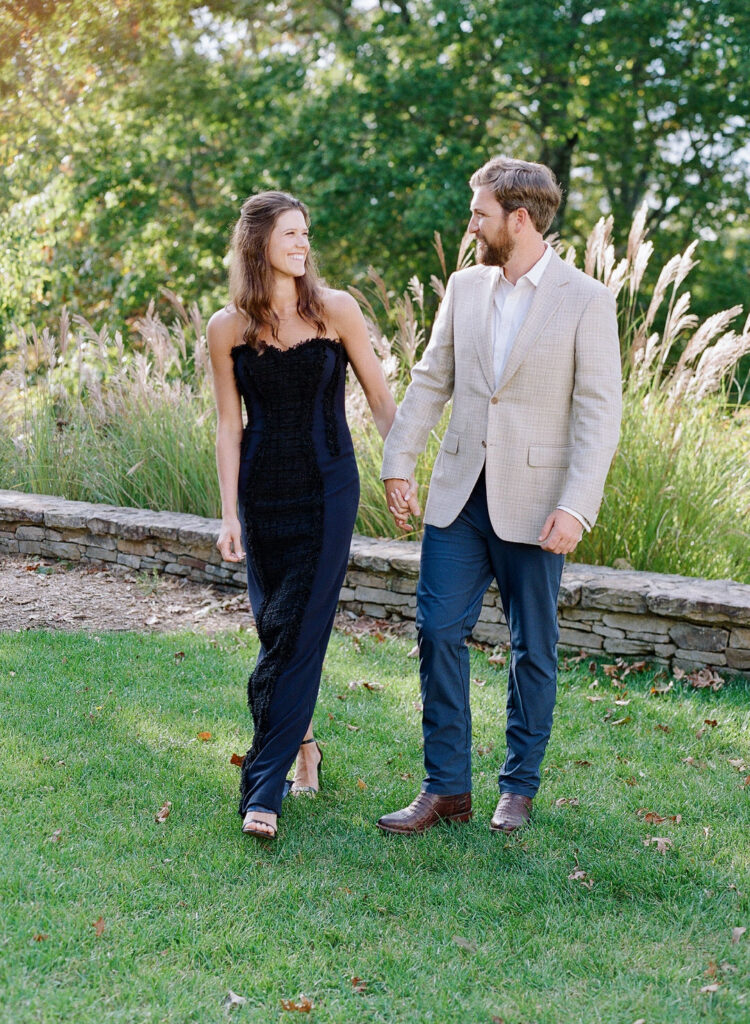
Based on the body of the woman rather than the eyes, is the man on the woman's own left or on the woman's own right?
on the woman's own left

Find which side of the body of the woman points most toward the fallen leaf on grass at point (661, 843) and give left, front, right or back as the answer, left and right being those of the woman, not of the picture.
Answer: left

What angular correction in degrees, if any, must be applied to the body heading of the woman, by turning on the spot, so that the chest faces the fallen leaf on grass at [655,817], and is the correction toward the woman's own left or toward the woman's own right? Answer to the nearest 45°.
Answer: approximately 90° to the woman's own left

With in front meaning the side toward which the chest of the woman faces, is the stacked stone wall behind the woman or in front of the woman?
behind

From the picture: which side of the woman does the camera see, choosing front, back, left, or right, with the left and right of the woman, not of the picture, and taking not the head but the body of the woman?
front

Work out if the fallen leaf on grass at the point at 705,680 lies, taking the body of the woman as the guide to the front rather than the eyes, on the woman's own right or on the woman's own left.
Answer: on the woman's own left

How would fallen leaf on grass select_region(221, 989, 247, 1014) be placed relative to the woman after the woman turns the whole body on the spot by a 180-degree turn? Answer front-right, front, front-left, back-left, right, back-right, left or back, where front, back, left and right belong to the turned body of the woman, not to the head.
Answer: back

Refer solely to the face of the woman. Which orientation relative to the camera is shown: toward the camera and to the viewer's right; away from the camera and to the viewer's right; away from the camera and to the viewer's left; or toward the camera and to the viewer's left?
toward the camera and to the viewer's right

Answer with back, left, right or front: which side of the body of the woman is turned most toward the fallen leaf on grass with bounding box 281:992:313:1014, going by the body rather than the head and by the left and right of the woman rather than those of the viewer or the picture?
front

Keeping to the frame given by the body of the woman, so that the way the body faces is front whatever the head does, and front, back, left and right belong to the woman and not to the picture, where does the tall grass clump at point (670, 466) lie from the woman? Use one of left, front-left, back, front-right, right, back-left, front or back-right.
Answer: back-left
